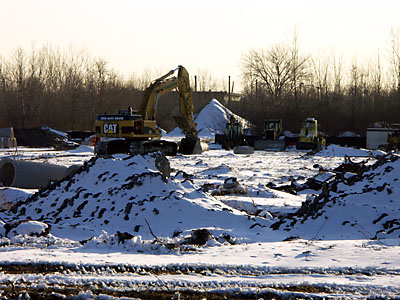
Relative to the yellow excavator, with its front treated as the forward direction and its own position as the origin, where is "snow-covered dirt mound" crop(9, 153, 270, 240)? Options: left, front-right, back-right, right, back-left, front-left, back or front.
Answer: right

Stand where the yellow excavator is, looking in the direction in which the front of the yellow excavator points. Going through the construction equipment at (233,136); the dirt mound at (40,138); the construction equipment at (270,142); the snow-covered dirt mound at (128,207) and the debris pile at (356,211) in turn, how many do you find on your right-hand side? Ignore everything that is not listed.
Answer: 2

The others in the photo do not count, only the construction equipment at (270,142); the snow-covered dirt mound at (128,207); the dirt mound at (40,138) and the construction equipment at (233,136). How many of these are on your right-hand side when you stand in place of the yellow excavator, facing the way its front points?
1

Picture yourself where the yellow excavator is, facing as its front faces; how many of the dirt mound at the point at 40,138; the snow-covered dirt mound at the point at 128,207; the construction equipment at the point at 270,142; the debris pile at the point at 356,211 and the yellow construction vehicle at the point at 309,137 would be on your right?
2

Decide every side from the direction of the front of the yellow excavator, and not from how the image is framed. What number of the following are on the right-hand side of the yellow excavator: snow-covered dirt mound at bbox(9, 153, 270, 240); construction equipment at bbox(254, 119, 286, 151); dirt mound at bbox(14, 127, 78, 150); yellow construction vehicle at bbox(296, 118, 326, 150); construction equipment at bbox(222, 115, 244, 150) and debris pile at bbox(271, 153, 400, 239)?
2

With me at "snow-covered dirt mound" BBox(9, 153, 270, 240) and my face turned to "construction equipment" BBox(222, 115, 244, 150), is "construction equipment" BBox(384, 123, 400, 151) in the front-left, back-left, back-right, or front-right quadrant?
front-right

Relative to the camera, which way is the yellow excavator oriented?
to the viewer's right

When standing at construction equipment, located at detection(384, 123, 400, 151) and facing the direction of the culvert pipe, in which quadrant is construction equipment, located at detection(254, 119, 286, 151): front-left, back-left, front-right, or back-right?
front-right

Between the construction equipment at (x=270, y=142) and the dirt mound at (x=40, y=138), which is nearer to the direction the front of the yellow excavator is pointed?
the construction equipment

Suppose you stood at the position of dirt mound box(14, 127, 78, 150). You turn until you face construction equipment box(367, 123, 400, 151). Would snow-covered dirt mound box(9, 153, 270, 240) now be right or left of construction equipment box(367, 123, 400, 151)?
right

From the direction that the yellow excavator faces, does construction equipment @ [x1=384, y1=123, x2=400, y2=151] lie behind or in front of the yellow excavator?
in front

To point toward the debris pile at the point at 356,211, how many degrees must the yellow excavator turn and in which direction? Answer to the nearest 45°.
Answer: approximately 90° to its right

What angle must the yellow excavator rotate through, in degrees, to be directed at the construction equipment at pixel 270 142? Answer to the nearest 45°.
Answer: approximately 45° to its left

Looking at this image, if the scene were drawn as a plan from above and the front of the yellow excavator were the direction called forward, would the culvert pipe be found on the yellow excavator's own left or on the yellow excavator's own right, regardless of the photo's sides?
on the yellow excavator's own right
